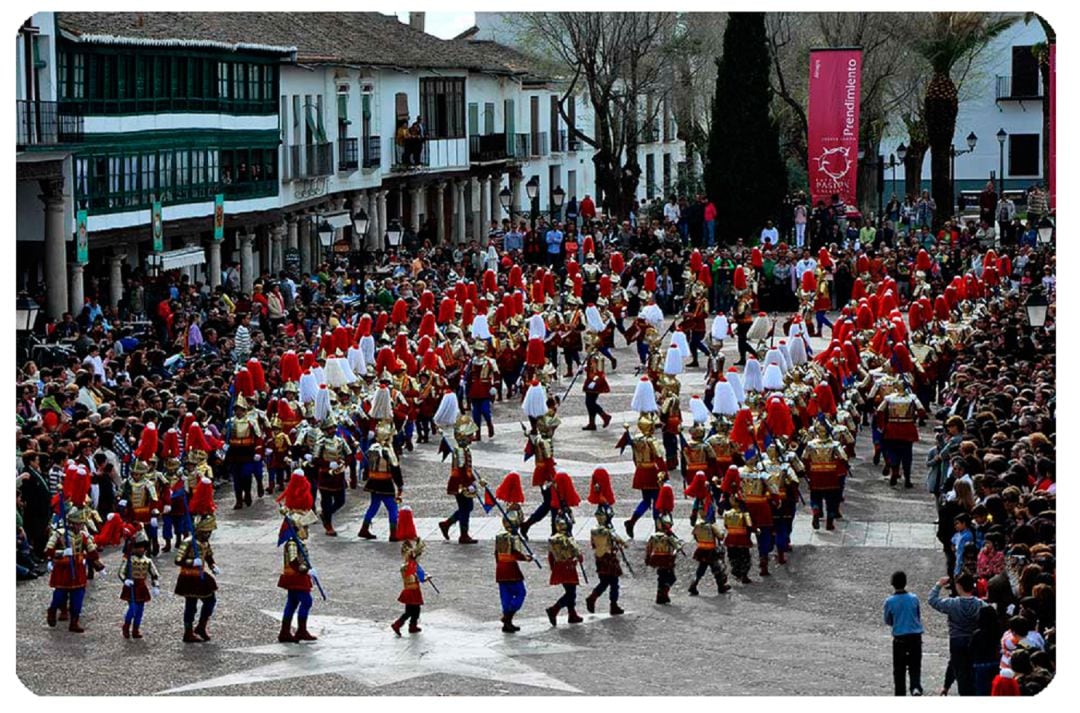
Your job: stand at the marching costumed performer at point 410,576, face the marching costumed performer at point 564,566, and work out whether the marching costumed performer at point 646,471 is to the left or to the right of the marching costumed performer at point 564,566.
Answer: left

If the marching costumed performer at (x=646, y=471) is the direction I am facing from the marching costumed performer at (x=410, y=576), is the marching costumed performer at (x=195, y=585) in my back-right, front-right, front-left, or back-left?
back-left
